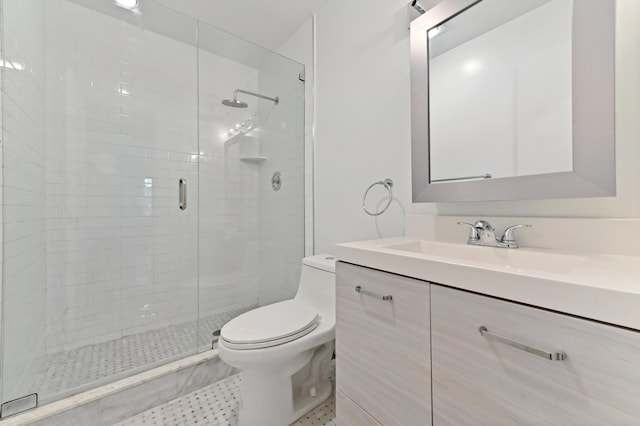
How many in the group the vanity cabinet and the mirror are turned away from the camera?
0

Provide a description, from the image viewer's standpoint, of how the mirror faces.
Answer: facing the viewer and to the left of the viewer

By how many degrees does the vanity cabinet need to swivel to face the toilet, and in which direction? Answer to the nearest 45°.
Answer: approximately 45° to its right

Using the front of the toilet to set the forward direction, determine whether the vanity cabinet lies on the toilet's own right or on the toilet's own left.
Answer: on the toilet's own left

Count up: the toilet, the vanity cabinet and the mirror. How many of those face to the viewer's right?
0

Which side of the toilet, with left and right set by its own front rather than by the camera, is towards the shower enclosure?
right

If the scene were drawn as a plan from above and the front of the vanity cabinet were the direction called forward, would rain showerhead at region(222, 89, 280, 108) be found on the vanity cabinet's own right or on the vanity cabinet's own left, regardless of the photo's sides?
on the vanity cabinet's own right

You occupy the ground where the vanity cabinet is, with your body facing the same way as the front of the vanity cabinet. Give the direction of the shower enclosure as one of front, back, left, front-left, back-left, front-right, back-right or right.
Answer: front-right

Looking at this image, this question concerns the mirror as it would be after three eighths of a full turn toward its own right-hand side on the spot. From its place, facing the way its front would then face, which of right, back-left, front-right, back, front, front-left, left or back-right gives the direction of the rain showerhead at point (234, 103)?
left
